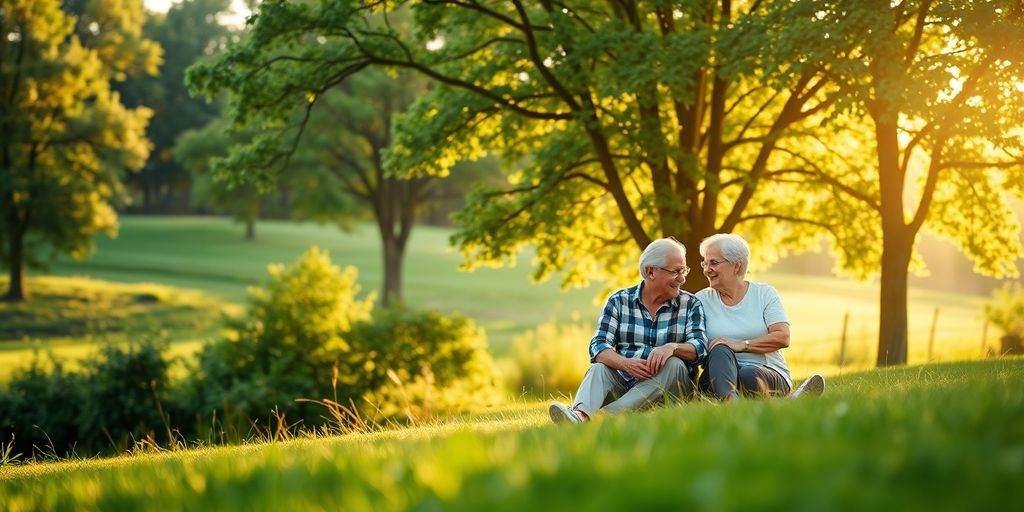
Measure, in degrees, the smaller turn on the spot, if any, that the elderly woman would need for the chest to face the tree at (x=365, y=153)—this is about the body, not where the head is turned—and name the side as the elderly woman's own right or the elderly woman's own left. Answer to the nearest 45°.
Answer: approximately 90° to the elderly woman's own right

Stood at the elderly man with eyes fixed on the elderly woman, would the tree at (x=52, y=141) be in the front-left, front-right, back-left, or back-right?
back-left

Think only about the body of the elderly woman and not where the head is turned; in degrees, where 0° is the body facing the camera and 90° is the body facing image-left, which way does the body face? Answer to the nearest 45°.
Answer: approximately 45°

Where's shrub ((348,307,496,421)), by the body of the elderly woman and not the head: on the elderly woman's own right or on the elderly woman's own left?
on the elderly woman's own right

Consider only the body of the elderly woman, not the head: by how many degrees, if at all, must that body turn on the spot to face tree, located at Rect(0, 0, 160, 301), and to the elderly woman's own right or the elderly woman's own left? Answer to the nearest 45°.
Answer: approximately 90° to the elderly woman's own right

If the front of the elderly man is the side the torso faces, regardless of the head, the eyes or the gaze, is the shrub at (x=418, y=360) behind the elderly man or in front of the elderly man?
behind

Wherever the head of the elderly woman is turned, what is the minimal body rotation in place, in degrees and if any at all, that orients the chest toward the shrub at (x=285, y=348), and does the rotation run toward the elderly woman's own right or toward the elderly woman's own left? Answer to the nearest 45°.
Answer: approximately 90° to the elderly woman's own right

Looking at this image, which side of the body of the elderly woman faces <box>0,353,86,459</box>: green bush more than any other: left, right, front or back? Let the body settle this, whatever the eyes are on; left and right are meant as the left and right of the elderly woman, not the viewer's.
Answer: right

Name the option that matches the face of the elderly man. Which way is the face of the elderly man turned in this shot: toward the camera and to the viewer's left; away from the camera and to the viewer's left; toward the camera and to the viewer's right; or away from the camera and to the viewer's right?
toward the camera and to the viewer's right
